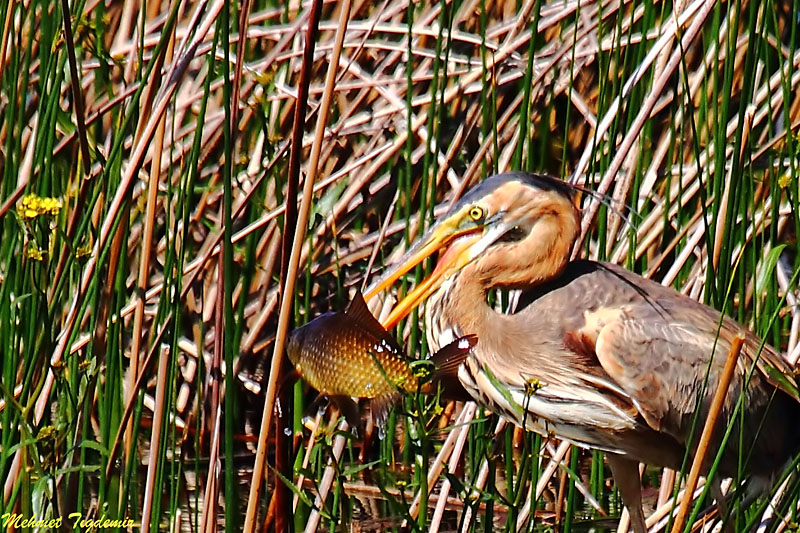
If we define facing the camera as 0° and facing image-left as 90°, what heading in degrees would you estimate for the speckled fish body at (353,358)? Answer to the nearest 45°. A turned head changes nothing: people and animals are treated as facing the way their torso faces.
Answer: approximately 90°

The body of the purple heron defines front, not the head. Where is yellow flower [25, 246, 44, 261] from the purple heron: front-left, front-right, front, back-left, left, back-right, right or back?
front-left

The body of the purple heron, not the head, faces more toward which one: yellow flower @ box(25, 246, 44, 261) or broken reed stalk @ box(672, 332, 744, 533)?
the yellow flower

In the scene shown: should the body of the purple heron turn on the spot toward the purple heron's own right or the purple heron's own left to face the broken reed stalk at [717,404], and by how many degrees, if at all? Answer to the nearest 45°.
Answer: approximately 90° to the purple heron's own left

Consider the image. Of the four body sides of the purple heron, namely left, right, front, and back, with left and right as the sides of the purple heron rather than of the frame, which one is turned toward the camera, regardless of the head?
left
